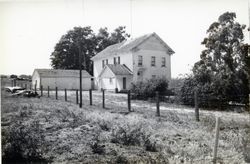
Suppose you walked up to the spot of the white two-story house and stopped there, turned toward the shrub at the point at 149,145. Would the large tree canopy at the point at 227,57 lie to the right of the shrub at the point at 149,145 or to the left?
left

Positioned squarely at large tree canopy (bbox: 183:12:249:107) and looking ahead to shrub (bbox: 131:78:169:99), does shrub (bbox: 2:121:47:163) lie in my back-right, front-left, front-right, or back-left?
back-left
